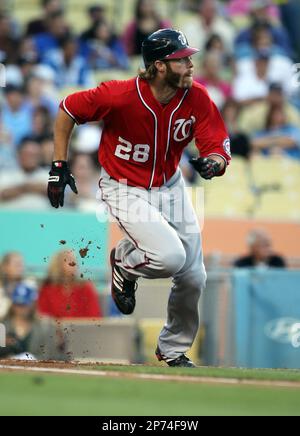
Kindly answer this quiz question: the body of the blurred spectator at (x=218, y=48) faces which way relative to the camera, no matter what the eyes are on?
toward the camera

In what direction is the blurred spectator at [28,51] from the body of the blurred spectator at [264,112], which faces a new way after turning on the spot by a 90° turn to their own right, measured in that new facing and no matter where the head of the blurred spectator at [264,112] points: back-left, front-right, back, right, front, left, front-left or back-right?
front

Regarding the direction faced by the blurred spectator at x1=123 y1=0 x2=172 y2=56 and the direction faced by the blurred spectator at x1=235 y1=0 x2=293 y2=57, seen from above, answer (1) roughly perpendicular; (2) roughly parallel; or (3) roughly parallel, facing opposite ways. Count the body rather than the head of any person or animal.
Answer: roughly parallel

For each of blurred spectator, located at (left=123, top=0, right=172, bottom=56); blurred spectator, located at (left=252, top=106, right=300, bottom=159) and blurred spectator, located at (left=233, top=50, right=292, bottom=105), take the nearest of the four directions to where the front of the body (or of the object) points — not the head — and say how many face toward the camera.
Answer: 3

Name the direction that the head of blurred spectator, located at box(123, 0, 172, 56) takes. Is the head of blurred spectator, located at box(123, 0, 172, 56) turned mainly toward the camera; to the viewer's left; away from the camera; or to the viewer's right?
toward the camera

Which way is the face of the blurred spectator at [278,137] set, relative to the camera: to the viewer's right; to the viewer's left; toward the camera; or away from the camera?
toward the camera

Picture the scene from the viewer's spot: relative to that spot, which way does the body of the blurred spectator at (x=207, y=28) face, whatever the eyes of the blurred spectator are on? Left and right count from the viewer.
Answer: facing the viewer

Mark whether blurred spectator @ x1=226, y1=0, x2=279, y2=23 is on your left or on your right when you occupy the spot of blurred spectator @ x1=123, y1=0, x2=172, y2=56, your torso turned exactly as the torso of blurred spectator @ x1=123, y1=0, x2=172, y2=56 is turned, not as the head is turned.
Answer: on your left

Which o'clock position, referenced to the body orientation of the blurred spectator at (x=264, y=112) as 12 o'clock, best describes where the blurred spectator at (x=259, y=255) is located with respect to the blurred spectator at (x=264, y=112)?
the blurred spectator at (x=259, y=255) is roughly at 12 o'clock from the blurred spectator at (x=264, y=112).

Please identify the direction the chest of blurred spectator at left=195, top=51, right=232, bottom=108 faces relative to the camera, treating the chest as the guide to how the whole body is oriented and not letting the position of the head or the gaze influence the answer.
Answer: toward the camera

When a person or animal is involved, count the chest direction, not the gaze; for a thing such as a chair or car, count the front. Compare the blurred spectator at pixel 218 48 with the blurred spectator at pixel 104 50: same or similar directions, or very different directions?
same or similar directions

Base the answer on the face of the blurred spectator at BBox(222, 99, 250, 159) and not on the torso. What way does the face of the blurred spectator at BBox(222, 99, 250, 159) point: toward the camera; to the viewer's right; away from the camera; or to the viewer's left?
toward the camera

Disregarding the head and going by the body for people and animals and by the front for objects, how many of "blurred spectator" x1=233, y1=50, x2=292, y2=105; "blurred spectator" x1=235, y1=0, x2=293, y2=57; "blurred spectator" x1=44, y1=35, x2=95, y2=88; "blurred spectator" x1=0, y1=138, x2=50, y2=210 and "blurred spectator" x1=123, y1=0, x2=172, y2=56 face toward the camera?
5
